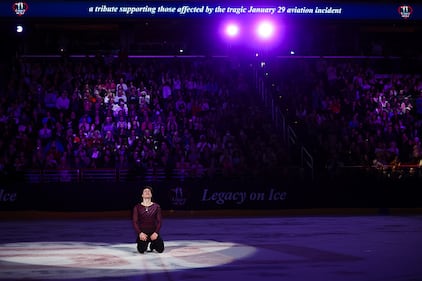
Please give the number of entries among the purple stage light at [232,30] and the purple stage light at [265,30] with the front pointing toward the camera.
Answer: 2

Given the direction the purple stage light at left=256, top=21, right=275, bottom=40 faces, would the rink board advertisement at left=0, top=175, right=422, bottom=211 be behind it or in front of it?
in front

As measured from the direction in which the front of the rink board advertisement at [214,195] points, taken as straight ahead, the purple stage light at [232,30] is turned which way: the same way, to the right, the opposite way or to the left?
the same way

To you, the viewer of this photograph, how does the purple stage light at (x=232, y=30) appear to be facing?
facing the viewer

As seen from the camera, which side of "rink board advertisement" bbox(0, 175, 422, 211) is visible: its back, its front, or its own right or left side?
front

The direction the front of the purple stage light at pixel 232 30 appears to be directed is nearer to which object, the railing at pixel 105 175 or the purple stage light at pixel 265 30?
the railing

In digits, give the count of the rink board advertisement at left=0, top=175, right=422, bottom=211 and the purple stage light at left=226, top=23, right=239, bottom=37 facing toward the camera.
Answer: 2

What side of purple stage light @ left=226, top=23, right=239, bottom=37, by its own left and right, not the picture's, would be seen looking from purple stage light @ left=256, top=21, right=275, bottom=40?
left

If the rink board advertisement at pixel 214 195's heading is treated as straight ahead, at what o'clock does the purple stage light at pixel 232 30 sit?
The purple stage light is roughly at 6 o'clock from the rink board advertisement.

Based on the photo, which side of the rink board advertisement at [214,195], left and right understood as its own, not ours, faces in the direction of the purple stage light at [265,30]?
back

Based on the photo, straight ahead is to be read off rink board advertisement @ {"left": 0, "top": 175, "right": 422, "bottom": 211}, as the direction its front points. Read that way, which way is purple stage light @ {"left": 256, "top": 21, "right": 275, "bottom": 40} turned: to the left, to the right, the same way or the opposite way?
the same way

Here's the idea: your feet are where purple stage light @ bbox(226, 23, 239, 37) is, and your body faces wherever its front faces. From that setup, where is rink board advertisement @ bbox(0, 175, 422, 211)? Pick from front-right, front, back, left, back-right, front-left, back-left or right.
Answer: front

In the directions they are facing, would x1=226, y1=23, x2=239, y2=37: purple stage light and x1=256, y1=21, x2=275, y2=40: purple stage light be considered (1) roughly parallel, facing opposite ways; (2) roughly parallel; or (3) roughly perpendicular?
roughly parallel
